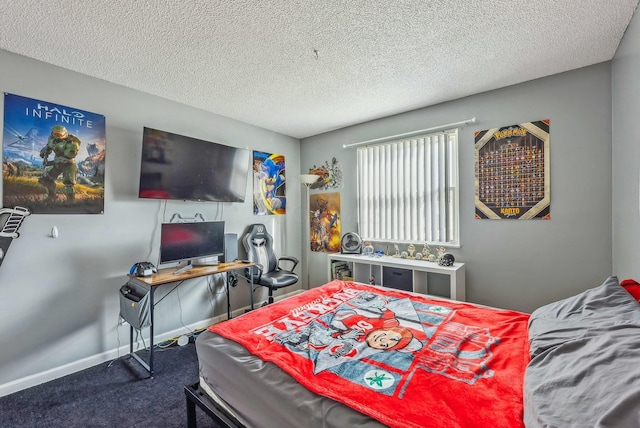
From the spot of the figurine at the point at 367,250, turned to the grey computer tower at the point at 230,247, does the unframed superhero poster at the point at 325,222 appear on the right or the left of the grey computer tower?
right

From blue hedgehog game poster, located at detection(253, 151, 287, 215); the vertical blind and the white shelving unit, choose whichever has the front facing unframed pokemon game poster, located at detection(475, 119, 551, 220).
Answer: blue hedgehog game poster, located at detection(253, 151, 287, 215)

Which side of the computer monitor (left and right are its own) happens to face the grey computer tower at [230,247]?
left

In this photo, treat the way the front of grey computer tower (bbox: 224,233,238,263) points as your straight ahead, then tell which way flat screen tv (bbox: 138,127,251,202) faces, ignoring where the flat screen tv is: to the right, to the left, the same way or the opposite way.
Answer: the same way

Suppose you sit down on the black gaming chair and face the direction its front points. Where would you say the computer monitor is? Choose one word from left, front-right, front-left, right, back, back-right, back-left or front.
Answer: right

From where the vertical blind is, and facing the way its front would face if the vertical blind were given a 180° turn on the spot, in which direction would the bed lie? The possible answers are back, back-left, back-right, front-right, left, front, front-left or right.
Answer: back-right

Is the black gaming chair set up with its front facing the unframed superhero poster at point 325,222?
no

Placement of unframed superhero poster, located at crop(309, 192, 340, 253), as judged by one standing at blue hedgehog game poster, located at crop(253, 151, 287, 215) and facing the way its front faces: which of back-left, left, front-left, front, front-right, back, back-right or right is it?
front-left

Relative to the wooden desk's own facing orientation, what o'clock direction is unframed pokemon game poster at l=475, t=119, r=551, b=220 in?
The unframed pokemon game poster is roughly at 11 o'clock from the wooden desk.

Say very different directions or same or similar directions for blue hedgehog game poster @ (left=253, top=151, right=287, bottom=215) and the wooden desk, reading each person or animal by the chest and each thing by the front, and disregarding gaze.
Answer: same or similar directions

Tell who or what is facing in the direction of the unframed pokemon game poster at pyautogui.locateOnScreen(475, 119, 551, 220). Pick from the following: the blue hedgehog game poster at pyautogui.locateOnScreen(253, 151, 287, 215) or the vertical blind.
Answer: the blue hedgehog game poster at pyautogui.locateOnScreen(253, 151, 287, 215)

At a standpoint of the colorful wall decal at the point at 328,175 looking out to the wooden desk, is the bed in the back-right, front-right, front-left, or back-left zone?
front-left

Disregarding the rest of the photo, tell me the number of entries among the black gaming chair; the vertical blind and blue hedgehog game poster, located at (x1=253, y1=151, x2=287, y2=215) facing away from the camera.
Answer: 0

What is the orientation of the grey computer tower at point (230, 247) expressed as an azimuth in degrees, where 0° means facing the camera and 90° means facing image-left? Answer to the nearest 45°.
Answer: approximately 315°

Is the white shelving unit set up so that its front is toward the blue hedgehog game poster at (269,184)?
no

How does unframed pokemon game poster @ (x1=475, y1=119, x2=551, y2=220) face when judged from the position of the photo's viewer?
facing the viewer and to the left of the viewer

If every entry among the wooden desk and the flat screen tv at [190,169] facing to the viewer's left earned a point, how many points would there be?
0

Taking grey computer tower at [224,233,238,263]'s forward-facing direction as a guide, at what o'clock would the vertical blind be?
The vertical blind is roughly at 11 o'clock from the grey computer tower.

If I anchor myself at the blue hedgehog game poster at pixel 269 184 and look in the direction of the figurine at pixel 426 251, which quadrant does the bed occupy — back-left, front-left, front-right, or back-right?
front-right

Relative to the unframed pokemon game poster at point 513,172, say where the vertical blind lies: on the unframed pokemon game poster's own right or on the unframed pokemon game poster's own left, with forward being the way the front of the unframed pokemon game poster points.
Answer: on the unframed pokemon game poster's own right

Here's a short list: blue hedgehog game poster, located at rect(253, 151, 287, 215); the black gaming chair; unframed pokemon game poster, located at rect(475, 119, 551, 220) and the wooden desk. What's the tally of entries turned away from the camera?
0
